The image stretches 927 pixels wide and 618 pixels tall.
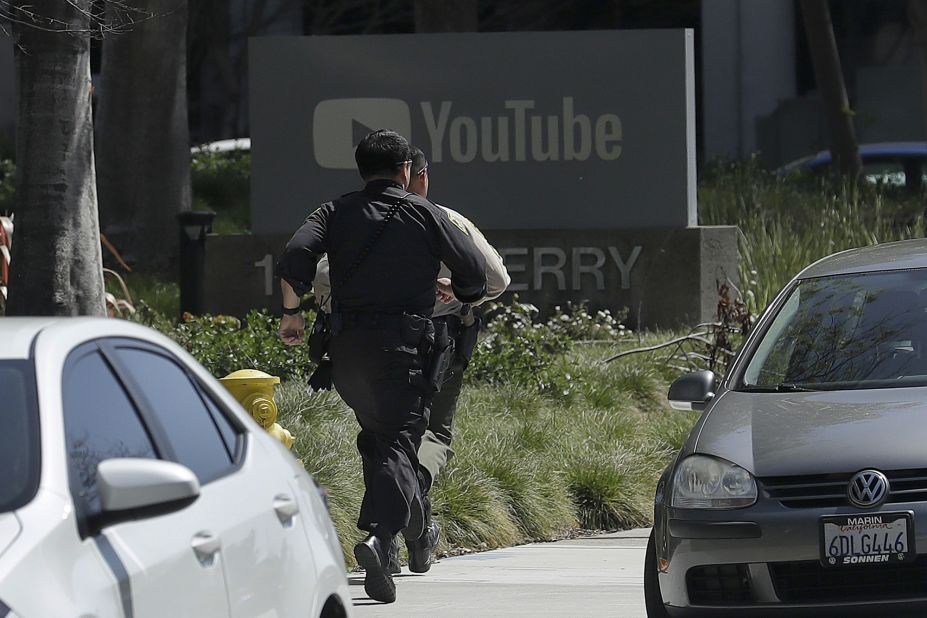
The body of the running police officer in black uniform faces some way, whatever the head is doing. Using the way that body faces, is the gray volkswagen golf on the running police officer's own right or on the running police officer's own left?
on the running police officer's own right

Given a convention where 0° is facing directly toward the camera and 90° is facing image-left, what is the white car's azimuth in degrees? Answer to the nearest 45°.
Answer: approximately 45°

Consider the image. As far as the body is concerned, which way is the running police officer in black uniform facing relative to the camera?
away from the camera

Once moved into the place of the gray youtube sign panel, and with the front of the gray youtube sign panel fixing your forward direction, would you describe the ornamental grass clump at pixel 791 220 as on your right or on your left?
on your left

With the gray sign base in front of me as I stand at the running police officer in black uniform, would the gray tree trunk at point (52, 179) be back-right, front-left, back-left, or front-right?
front-left

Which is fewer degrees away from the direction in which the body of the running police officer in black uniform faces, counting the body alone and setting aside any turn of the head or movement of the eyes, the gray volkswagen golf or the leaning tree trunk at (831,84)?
the leaning tree trunk

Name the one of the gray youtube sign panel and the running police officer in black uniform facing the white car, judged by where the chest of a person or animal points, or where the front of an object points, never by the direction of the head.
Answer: the gray youtube sign panel

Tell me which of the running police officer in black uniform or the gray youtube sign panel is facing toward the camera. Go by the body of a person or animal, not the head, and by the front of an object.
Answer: the gray youtube sign panel

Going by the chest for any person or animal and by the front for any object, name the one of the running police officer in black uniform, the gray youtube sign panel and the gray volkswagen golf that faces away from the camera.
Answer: the running police officer in black uniform

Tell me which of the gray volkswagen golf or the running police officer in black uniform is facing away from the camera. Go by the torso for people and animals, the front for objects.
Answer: the running police officer in black uniform

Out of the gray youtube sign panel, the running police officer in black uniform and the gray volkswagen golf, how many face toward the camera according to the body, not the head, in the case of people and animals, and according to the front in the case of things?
2

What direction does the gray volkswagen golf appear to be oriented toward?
toward the camera

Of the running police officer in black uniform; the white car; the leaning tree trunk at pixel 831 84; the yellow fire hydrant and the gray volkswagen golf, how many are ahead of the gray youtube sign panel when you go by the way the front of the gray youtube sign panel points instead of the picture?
4
